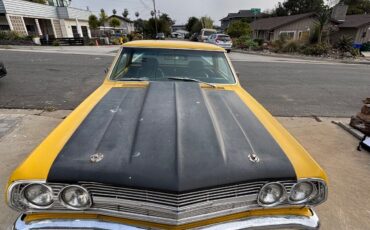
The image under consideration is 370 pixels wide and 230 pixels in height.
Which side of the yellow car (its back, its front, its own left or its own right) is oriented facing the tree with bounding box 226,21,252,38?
back

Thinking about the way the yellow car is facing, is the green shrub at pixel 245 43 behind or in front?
behind

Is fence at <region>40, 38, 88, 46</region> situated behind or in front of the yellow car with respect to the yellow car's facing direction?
behind

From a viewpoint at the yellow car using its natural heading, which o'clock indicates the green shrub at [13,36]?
The green shrub is roughly at 5 o'clock from the yellow car.

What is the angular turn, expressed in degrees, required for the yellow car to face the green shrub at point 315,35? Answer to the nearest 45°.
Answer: approximately 135° to its left

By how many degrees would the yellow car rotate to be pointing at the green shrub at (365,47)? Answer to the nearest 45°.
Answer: approximately 135° to its left

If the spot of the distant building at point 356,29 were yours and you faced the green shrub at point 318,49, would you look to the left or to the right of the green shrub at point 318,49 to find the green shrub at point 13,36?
right

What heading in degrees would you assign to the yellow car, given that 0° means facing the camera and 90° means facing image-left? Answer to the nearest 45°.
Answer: approximately 0°

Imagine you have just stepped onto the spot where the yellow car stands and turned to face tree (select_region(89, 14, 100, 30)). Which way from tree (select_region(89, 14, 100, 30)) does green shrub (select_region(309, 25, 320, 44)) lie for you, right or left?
right

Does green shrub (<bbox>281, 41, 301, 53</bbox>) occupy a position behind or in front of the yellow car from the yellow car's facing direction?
behind

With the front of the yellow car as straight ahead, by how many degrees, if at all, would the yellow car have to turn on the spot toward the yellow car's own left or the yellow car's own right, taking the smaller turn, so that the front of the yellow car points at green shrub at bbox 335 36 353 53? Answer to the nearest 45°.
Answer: approximately 135° to the yellow car's own left

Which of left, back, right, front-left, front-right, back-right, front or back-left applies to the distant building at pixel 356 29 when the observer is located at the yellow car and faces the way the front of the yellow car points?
back-left

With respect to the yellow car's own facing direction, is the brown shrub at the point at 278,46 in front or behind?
behind

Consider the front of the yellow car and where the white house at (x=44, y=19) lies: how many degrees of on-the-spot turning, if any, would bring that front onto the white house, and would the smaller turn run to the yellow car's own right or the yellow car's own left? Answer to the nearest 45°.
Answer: approximately 135° to the yellow car's own right
